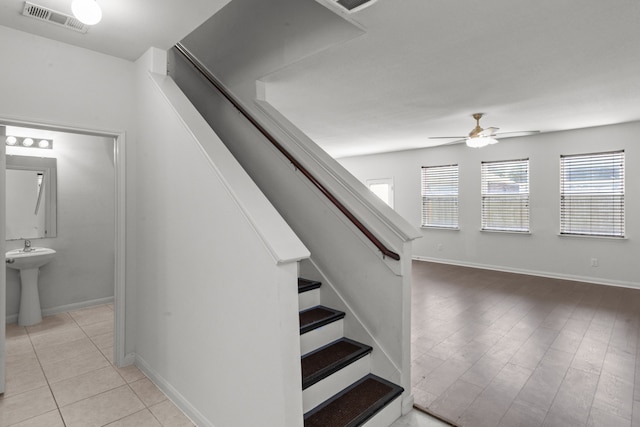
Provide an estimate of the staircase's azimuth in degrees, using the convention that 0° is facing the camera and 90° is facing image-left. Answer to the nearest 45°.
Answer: approximately 315°

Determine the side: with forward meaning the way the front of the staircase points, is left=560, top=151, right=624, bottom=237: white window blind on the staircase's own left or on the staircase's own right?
on the staircase's own left

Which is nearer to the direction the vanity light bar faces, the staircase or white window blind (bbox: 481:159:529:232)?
the staircase

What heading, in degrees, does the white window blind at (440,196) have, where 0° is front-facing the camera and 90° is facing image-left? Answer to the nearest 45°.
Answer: approximately 45°

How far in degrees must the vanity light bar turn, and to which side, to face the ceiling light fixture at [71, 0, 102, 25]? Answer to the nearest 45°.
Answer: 0° — it already faces it

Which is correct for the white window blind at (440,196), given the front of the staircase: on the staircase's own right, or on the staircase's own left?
on the staircase's own left

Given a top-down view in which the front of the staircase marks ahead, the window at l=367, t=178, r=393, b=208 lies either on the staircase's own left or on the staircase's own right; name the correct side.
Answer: on the staircase's own left

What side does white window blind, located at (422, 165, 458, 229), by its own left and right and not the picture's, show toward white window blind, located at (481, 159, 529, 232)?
left
